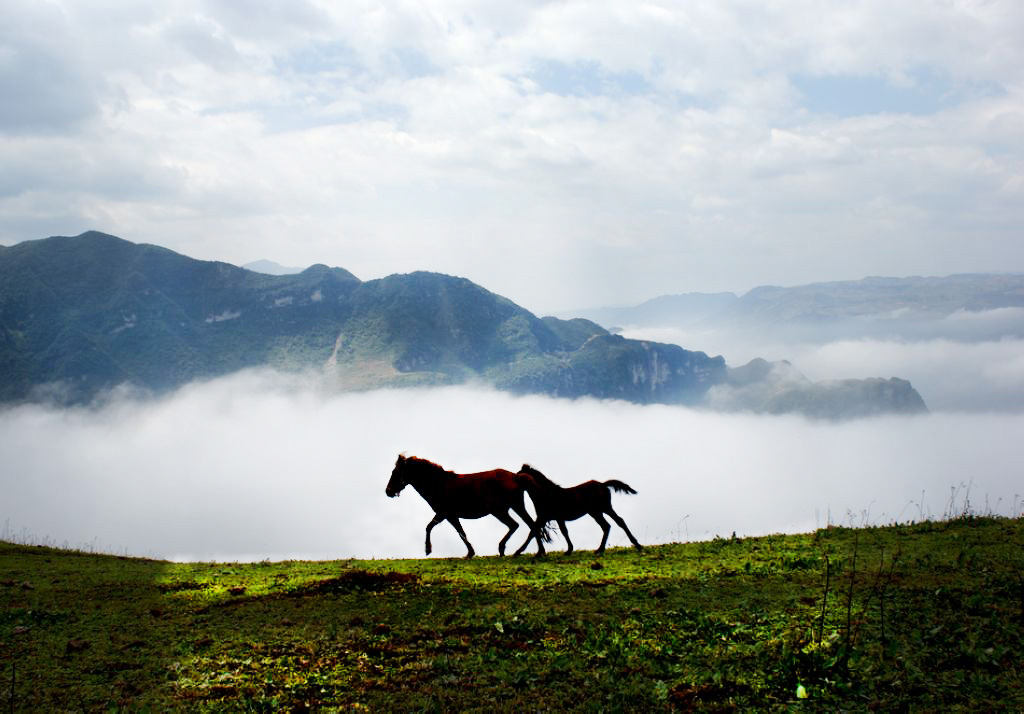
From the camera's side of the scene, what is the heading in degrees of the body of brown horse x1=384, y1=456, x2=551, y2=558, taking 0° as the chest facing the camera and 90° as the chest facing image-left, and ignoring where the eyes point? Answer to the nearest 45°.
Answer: approximately 90°

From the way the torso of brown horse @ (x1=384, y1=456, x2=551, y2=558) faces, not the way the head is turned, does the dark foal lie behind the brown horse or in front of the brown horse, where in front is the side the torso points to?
behind

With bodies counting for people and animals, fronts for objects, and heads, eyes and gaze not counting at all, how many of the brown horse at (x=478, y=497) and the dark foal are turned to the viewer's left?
2

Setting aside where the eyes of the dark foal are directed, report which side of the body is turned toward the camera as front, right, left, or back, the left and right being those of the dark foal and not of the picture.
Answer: left
